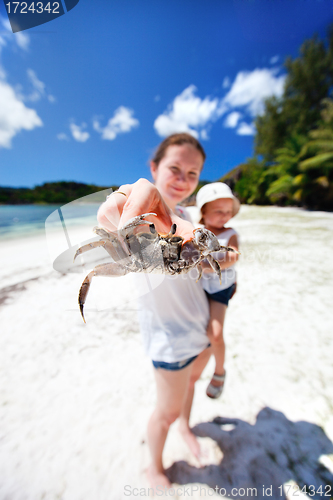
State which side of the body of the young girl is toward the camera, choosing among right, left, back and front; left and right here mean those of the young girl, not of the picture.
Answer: front

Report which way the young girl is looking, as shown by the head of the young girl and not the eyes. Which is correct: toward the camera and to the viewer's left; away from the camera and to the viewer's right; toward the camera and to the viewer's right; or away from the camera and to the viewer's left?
toward the camera and to the viewer's left

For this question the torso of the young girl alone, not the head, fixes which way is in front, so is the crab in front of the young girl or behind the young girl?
in front

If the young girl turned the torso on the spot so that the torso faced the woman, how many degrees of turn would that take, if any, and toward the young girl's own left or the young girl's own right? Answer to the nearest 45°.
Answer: approximately 45° to the young girl's own right
